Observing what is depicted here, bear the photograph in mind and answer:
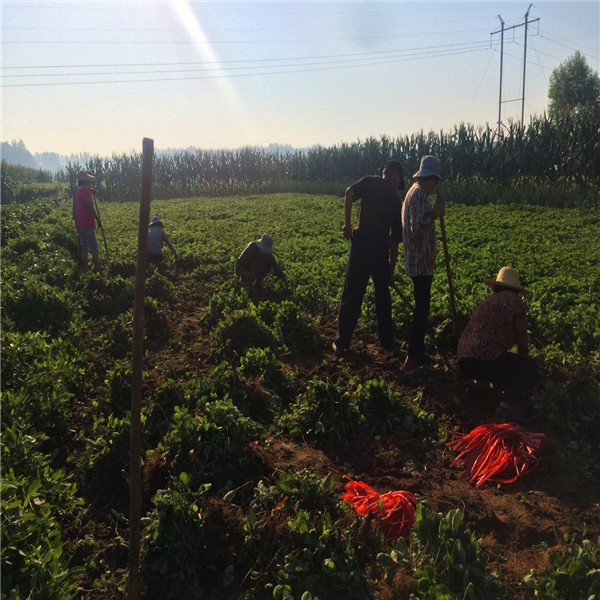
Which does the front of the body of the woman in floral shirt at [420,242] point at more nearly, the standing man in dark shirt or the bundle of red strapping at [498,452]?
the bundle of red strapping

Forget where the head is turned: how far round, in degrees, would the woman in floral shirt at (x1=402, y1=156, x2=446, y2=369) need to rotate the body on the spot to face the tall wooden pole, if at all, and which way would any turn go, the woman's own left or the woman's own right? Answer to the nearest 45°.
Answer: approximately 90° to the woman's own right

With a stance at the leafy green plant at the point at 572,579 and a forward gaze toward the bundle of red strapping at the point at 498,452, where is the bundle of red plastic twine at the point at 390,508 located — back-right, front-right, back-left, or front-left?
front-left
